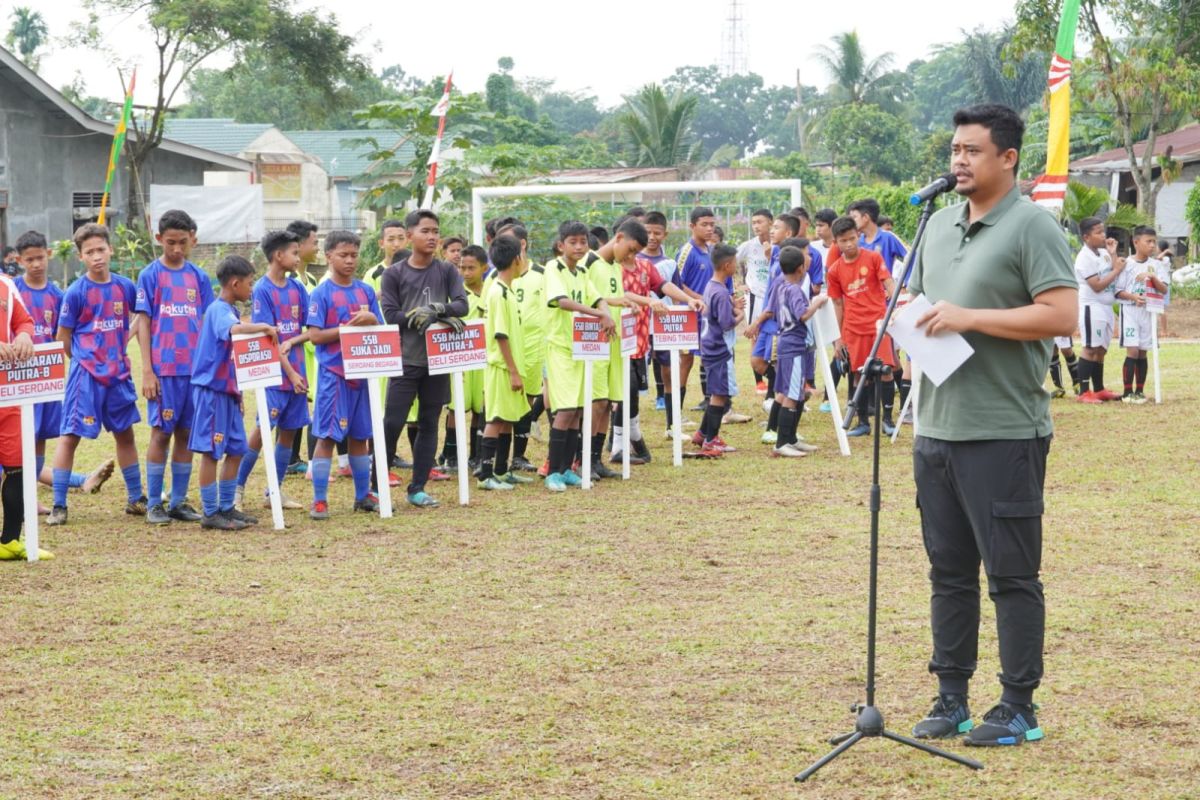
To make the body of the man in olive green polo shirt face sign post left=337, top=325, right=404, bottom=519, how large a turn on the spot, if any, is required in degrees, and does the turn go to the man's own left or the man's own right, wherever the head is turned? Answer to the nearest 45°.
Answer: approximately 90° to the man's own right

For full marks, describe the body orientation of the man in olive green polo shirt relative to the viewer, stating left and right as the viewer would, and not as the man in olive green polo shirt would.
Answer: facing the viewer and to the left of the viewer

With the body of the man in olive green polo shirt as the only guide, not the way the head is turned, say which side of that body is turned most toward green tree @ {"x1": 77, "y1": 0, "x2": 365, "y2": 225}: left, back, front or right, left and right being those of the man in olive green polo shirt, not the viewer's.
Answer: right

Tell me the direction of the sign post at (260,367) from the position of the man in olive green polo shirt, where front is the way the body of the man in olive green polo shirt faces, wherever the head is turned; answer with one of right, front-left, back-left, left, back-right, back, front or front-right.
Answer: right

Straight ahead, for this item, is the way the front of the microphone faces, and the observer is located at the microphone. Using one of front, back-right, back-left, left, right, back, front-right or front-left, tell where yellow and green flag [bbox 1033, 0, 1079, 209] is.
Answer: left

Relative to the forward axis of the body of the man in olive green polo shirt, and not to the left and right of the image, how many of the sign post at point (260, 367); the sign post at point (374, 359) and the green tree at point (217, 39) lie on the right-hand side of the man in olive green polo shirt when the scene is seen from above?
3

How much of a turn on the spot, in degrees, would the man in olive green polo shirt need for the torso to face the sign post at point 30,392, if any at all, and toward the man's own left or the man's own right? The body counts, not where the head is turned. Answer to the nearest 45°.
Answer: approximately 45° to the man's own right

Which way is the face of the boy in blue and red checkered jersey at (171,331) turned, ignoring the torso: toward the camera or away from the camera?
toward the camera

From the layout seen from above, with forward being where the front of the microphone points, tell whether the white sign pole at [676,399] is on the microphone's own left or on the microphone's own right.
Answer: on the microphone's own left

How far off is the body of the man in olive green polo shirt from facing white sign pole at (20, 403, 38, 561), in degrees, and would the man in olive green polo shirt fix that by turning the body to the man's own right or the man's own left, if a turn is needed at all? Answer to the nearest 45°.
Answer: approximately 45° to the man's own right

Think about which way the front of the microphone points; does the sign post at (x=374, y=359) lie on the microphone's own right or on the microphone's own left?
on the microphone's own left

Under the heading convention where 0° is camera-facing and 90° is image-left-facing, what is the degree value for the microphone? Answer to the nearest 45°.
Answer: approximately 270°

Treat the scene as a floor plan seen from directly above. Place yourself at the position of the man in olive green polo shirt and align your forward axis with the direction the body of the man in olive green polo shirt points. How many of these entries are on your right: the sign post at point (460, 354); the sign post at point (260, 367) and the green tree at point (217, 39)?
3
